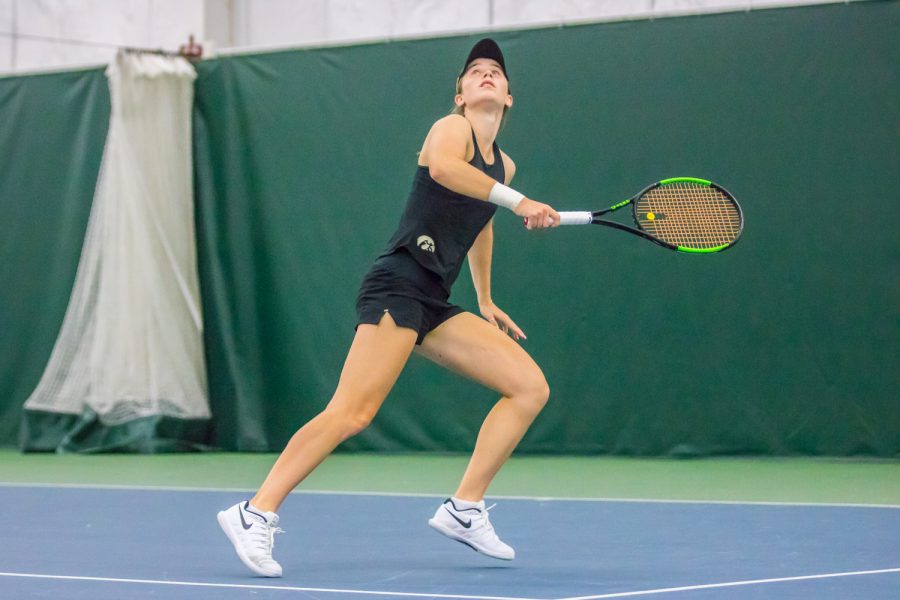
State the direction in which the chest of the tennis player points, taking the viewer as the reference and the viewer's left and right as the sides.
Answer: facing the viewer and to the right of the viewer

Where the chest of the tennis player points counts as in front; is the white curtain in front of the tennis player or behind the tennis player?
behind
